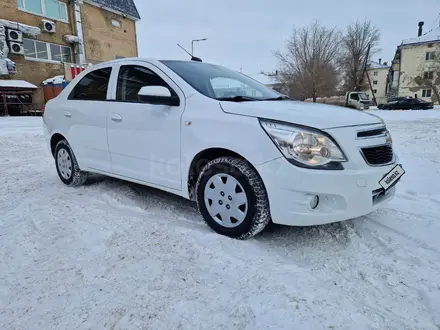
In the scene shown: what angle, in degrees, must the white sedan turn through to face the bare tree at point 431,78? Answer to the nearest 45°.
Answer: approximately 90° to its left

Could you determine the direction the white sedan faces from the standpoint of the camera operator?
facing the viewer and to the right of the viewer

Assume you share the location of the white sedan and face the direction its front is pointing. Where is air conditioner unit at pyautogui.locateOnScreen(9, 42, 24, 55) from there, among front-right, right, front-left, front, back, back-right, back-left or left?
back

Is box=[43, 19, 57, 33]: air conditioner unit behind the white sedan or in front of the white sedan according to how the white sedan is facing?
behind

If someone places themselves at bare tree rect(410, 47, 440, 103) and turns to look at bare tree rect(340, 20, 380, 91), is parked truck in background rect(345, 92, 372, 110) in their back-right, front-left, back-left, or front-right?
front-left

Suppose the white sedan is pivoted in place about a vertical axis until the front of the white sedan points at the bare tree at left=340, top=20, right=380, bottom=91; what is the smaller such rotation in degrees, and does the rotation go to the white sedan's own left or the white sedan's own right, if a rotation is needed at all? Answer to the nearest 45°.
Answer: approximately 90° to the white sedan's own left

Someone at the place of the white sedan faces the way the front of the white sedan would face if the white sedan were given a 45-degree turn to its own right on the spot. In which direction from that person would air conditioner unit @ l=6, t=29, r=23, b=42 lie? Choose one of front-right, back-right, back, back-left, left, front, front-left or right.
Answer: back-right

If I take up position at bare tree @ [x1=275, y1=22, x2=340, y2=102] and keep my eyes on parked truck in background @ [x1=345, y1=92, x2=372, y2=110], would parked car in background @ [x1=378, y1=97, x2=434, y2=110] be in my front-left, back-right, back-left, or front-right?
front-left

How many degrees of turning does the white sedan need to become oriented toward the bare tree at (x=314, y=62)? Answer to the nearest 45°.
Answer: approximately 135° to its left

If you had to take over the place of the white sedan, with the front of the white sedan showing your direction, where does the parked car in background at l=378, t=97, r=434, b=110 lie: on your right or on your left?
on your left

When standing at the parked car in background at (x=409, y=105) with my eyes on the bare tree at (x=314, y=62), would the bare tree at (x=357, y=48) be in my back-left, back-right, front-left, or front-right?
front-right
